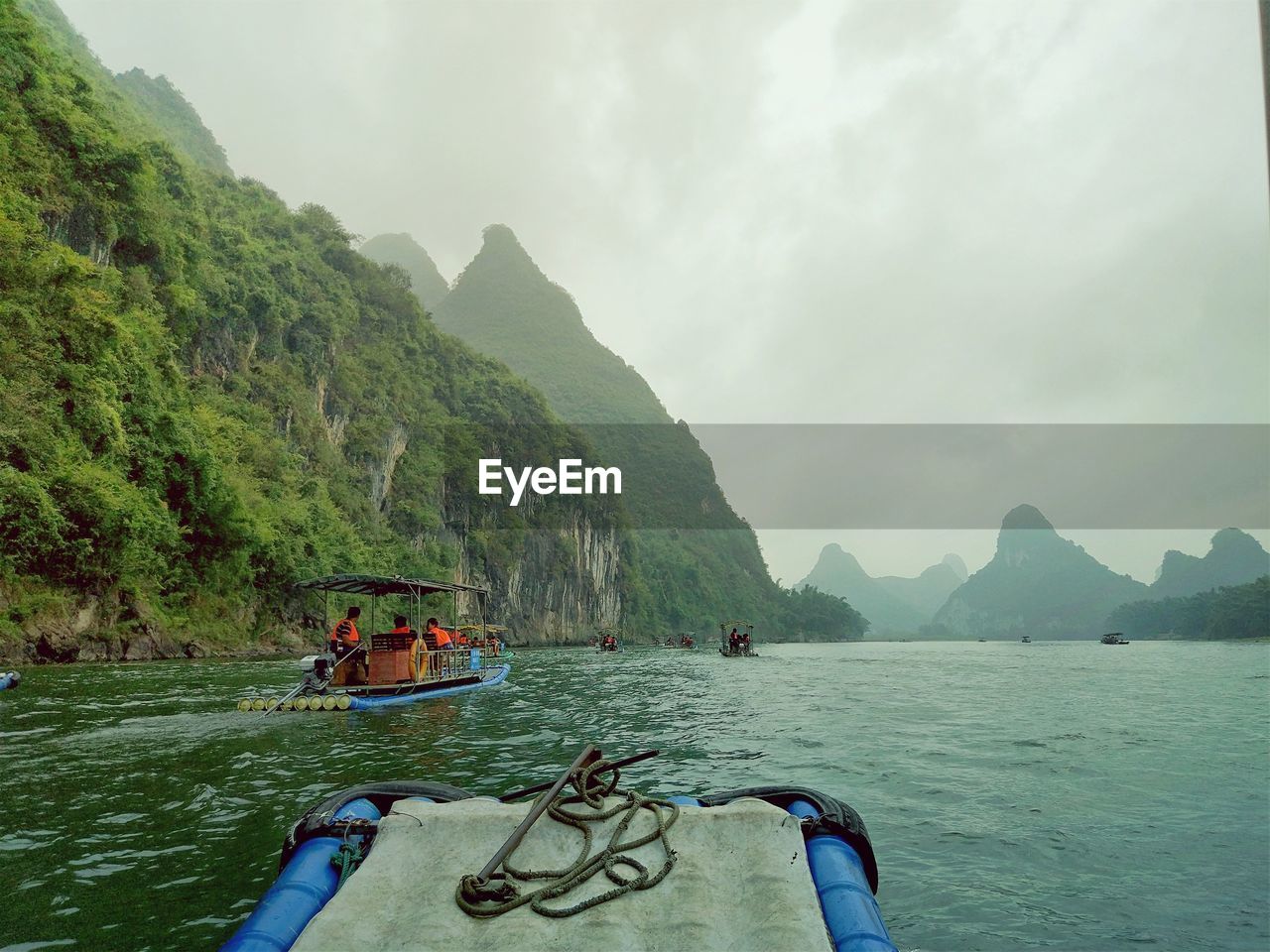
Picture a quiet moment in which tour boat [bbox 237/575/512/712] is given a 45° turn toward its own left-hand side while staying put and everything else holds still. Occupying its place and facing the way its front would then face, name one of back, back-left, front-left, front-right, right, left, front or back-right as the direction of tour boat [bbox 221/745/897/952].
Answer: back

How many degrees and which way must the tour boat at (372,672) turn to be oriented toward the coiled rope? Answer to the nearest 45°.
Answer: approximately 135° to its right

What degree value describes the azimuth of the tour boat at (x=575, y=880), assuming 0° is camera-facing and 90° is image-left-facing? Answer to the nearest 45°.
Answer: approximately 180°

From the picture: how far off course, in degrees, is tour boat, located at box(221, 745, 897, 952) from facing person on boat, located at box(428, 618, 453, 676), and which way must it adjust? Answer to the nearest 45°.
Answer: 0° — it already faces them

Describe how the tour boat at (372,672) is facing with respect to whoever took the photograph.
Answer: facing away from the viewer and to the right of the viewer
